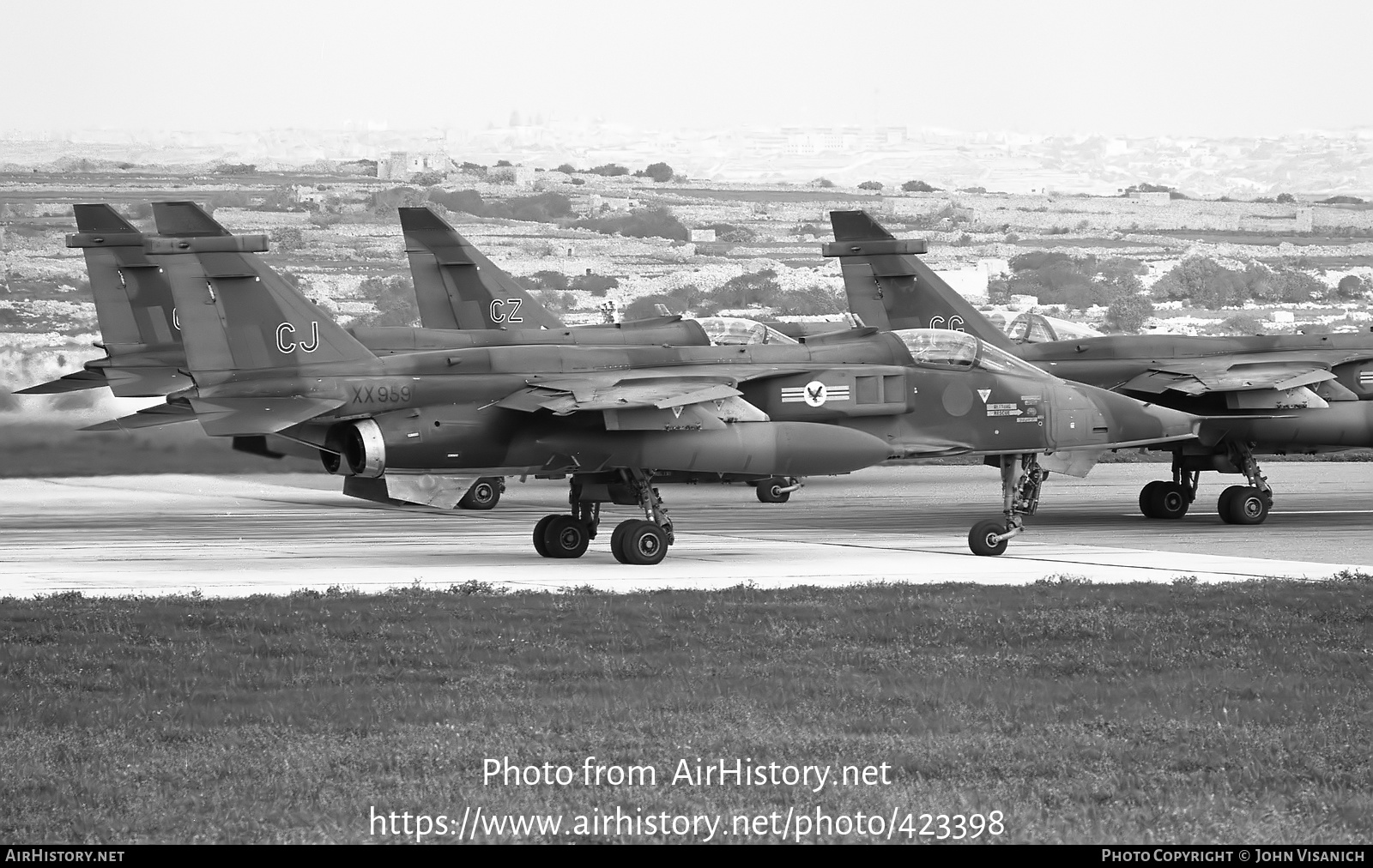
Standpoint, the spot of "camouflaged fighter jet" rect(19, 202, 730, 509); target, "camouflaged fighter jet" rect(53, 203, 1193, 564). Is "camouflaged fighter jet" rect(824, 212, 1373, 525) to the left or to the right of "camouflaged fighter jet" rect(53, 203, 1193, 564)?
left

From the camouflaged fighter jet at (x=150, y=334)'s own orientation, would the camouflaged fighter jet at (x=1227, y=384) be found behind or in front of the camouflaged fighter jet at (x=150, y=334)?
in front

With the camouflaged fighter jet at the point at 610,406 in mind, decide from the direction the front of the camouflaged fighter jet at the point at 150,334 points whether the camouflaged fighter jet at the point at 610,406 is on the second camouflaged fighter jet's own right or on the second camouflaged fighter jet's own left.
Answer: on the second camouflaged fighter jet's own right

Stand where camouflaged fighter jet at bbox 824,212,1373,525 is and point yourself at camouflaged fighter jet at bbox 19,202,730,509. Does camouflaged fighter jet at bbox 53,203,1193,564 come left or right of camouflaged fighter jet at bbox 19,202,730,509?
left

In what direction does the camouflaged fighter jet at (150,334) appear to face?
to the viewer's right
